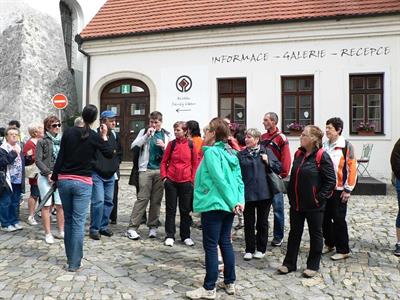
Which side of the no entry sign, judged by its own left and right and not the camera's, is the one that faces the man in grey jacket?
front

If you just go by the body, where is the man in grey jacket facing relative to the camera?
toward the camera

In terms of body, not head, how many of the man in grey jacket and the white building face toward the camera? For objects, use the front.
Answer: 2

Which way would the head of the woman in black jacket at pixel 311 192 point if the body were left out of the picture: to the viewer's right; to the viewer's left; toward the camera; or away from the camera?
to the viewer's left

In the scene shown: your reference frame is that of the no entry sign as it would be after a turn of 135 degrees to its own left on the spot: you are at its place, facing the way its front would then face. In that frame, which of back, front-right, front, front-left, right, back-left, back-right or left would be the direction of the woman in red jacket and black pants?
back-right

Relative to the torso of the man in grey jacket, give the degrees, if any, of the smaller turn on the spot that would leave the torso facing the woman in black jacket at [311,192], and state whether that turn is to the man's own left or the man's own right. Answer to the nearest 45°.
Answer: approximately 45° to the man's own left

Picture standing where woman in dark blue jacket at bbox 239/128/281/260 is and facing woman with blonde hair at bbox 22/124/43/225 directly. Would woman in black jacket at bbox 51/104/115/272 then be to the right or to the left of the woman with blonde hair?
left

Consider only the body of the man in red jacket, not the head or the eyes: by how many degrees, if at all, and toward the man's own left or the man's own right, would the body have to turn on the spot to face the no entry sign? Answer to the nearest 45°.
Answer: approximately 90° to the man's own right

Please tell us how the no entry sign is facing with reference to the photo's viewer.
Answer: facing the viewer

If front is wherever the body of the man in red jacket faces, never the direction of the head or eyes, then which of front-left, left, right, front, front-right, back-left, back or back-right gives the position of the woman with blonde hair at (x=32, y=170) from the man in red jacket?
front-right

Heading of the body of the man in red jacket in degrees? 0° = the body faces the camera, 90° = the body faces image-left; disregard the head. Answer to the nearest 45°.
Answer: approximately 45°

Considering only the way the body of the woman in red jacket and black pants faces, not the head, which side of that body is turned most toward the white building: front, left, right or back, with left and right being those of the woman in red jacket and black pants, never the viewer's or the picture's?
back

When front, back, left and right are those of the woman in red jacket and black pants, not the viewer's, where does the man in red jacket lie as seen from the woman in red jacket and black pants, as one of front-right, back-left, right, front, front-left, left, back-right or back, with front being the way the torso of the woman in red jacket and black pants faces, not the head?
left

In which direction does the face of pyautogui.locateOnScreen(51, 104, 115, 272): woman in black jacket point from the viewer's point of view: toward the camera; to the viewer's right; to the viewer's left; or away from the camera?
away from the camera

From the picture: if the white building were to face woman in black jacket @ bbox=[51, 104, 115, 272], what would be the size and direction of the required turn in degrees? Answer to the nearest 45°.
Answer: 0° — it already faces them

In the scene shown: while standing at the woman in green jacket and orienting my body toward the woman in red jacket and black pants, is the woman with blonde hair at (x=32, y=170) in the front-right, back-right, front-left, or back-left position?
front-left
